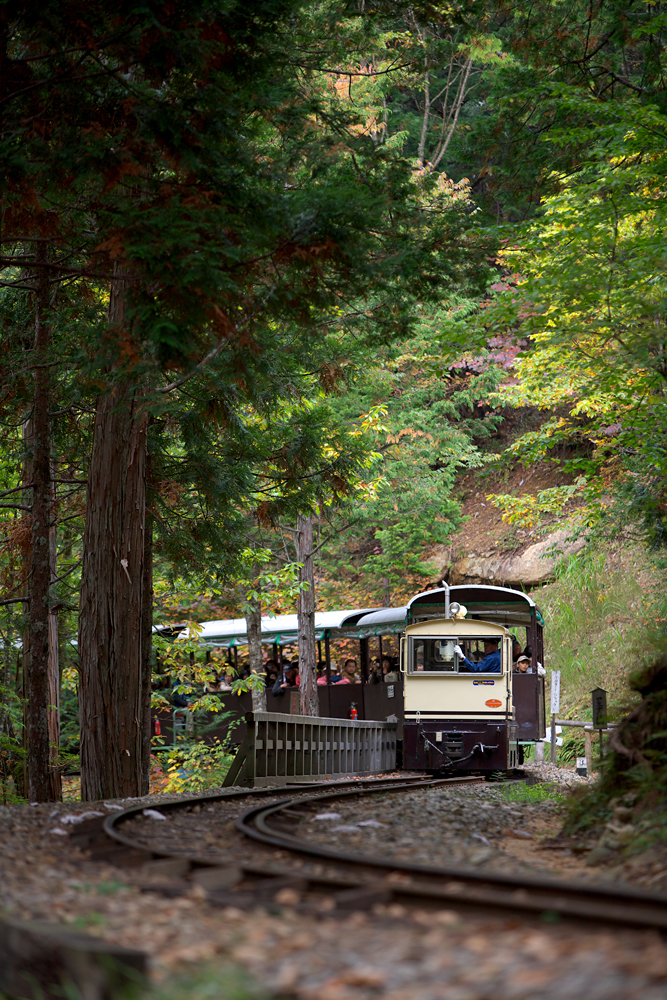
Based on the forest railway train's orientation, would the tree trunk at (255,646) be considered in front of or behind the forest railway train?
behind

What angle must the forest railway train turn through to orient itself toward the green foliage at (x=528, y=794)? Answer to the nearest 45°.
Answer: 0° — it already faces it

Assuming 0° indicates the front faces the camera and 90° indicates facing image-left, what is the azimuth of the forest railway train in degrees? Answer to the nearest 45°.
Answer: approximately 0°

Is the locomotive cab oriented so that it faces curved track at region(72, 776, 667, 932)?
yes

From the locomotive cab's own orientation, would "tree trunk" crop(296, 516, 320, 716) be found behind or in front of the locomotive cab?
behind

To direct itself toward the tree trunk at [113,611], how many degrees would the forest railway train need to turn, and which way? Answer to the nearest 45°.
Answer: approximately 45° to its right
